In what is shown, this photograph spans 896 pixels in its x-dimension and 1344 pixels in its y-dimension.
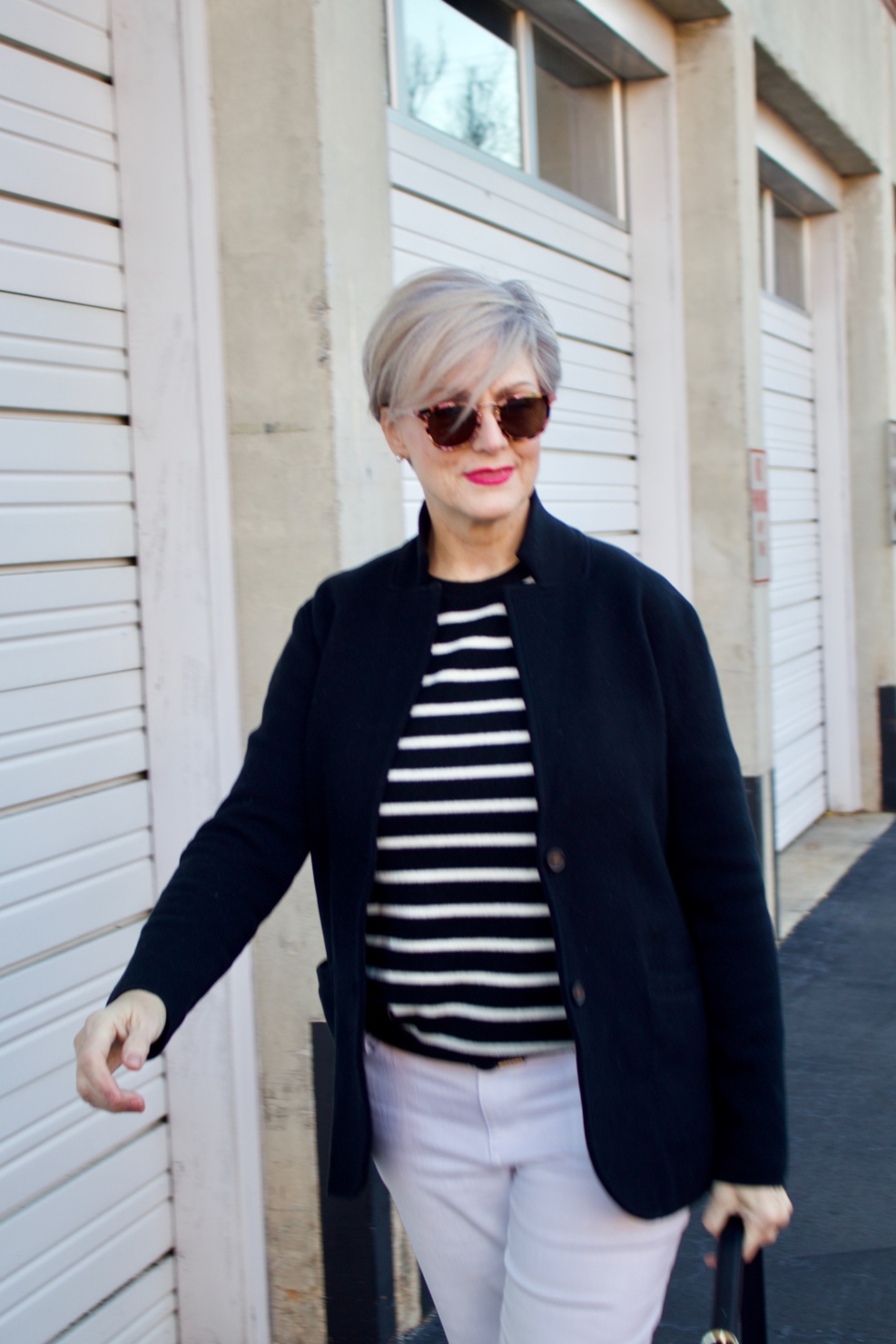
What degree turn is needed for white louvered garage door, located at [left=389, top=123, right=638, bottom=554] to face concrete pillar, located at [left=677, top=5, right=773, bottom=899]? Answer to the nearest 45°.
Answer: approximately 90° to its left

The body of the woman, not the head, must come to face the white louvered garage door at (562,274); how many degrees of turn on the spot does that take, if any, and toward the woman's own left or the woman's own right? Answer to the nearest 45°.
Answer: approximately 180°

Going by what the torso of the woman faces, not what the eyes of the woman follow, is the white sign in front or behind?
behind

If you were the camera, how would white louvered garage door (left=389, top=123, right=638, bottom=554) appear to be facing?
facing the viewer and to the right of the viewer

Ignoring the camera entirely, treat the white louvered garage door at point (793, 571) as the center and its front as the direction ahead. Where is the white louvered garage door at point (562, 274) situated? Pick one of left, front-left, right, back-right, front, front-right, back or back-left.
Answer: right

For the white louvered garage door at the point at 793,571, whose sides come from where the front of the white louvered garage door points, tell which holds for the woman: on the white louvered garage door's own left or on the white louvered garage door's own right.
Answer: on the white louvered garage door's own right

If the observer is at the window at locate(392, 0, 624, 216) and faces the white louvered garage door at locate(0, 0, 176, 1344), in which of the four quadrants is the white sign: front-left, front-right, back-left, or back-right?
back-left

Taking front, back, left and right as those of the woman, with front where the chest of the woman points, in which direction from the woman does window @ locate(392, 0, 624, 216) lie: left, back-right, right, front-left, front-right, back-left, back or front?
back
